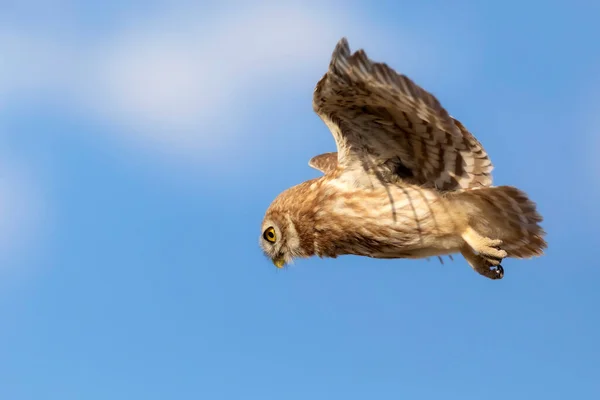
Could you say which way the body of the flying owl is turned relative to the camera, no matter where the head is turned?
to the viewer's left
